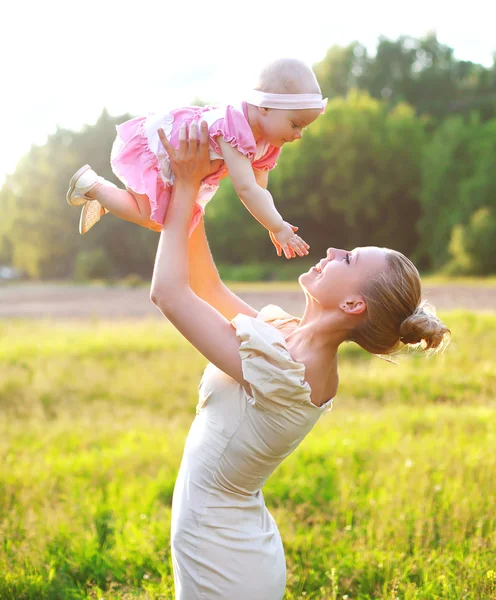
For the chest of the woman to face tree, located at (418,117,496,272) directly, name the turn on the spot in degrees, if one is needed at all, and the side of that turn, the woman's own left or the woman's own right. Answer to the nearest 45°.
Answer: approximately 90° to the woman's own right

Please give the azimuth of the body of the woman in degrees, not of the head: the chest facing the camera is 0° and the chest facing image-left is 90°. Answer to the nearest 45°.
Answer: approximately 90°

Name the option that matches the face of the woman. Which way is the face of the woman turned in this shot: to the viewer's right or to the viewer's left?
to the viewer's left
